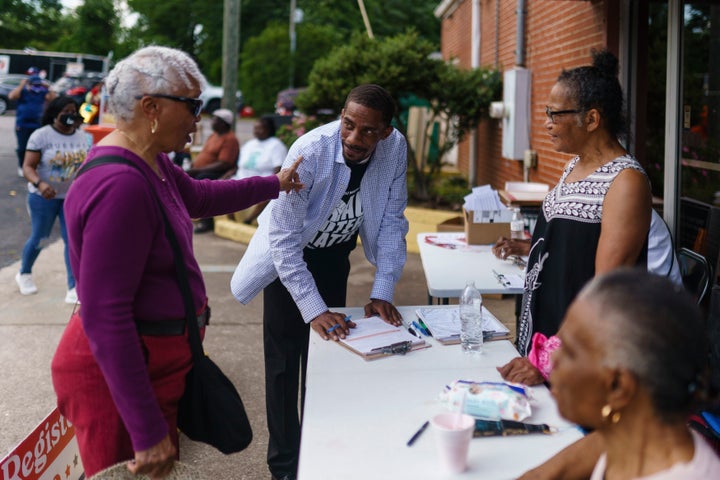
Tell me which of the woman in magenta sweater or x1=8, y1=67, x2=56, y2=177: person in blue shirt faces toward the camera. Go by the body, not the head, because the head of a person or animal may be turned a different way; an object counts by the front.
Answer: the person in blue shirt

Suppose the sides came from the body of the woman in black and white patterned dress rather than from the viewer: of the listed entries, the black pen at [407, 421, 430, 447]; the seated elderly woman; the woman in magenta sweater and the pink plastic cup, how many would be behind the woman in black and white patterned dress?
0

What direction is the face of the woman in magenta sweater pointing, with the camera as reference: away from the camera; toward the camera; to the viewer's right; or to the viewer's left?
to the viewer's right

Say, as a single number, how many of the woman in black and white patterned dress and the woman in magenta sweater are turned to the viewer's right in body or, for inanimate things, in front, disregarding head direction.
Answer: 1

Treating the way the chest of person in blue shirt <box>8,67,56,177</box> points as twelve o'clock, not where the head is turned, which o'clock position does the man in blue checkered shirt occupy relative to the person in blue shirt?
The man in blue checkered shirt is roughly at 12 o'clock from the person in blue shirt.

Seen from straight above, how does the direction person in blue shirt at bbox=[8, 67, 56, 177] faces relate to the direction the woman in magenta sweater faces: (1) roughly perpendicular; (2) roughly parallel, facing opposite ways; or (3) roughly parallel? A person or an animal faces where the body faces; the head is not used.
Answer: roughly perpendicular

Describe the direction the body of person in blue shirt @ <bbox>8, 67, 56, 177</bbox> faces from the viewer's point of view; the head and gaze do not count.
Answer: toward the camera

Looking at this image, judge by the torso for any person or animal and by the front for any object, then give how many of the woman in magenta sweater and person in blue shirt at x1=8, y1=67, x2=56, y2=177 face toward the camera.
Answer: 1

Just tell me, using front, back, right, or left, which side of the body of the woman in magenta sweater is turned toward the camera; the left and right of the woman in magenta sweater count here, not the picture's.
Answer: right

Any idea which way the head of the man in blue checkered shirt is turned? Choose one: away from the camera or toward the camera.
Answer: toward the camera

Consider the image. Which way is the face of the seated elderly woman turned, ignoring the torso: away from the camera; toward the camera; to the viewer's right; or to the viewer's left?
to the viewer's left

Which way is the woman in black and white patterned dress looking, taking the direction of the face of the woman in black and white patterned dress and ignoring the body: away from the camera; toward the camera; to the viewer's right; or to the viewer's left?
to the viewer's left
